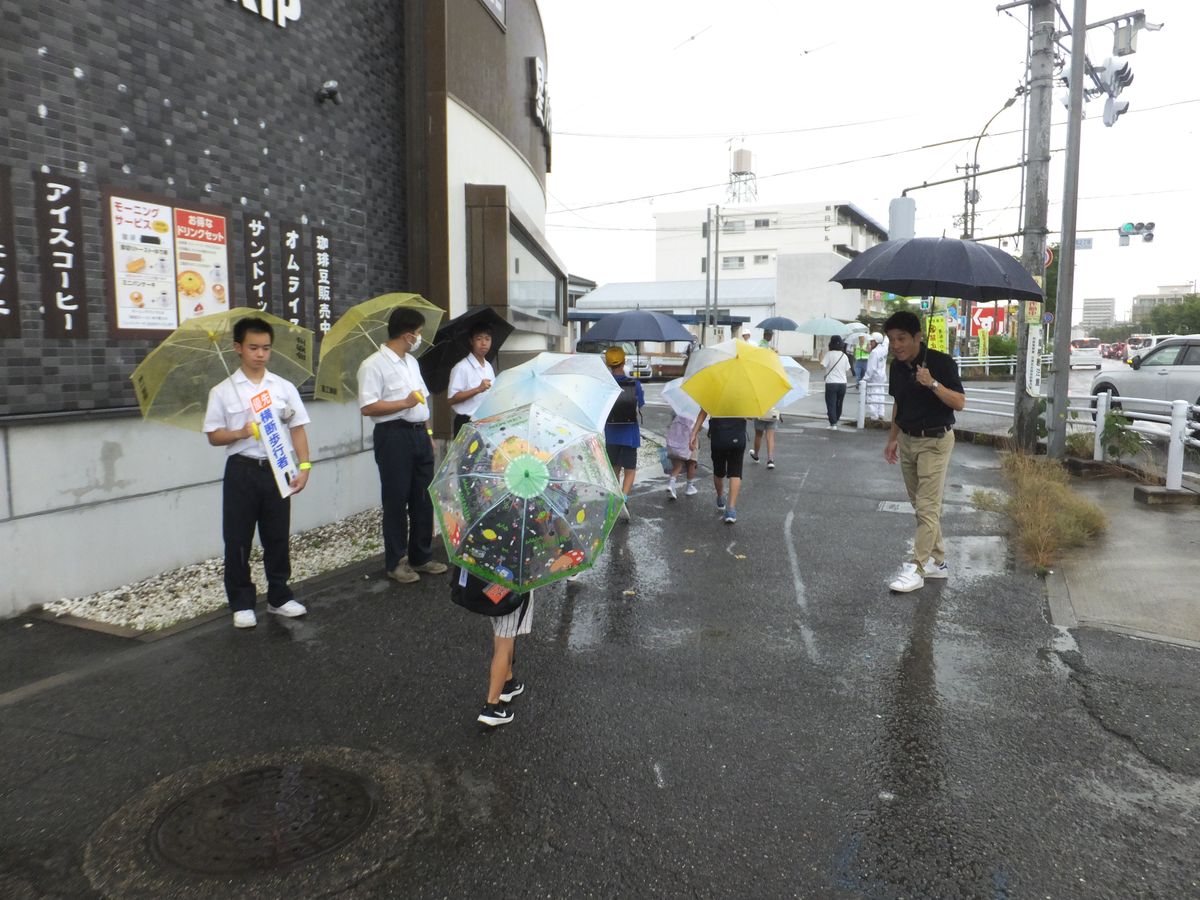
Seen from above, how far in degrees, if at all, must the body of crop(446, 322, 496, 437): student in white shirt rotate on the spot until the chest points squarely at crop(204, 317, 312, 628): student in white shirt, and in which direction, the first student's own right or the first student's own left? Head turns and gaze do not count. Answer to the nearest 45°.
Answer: approximately 90° to the first student's own right

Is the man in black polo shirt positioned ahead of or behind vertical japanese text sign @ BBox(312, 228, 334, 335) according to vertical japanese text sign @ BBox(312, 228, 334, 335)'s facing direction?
ahead

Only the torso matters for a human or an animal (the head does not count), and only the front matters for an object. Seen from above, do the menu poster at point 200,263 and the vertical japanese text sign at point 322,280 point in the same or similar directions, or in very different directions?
same or similar directions

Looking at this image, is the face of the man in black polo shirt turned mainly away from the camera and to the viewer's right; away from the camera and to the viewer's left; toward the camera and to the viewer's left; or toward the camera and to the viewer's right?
toward the camera and to the viewer's left

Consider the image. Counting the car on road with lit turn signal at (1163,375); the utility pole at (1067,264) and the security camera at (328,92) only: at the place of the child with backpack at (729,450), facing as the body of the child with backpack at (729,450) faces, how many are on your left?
1

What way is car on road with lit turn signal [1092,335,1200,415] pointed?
to the viewer's left

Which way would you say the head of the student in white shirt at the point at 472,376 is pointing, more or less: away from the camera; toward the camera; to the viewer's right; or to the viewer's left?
toward the camera

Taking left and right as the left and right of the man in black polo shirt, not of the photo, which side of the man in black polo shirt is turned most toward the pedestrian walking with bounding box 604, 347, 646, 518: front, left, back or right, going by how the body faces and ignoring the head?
right

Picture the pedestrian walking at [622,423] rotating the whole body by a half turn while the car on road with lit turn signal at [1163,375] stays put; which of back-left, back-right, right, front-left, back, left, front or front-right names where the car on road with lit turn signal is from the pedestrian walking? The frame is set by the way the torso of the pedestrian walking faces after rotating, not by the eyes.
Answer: back-left

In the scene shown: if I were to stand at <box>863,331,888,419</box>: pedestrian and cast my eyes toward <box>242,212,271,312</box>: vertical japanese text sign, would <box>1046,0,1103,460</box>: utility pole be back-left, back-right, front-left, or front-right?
front-left

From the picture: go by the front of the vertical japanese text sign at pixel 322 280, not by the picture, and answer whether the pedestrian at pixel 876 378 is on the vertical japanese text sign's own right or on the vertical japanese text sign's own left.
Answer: on the vertical japanese text sign's own left
